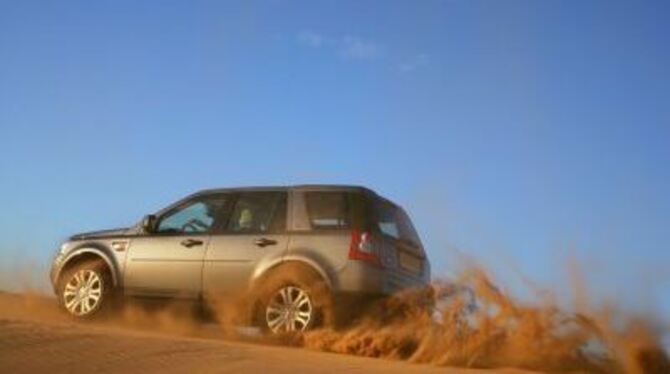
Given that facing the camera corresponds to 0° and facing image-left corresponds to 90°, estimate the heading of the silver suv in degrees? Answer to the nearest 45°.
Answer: approximately 135°
